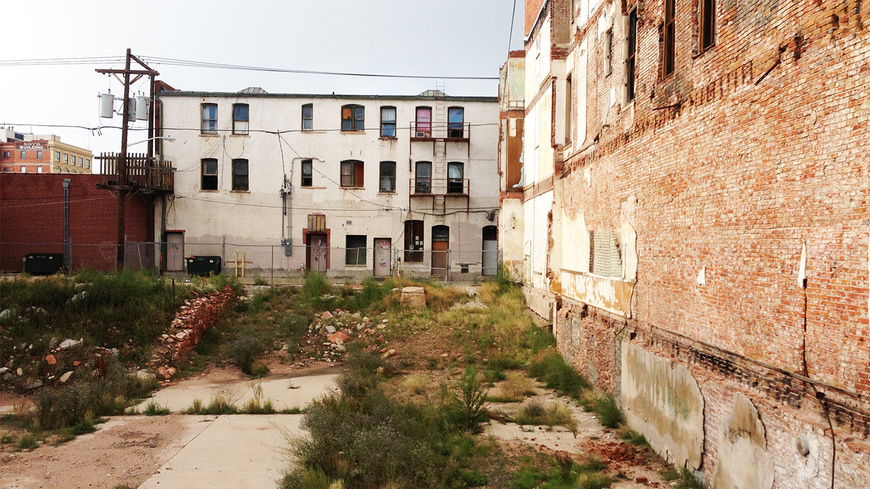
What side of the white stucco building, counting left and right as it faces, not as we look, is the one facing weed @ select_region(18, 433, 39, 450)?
front

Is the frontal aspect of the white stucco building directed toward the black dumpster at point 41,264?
no

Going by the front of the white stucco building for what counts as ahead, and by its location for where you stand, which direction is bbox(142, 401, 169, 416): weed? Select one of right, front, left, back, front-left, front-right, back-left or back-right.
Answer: front

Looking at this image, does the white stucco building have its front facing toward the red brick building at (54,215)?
no

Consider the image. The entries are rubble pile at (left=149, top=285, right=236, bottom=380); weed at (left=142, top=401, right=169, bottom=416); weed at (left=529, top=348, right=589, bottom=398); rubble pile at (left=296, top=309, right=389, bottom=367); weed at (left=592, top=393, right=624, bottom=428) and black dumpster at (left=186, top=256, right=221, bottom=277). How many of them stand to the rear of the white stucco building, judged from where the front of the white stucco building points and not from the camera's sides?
0

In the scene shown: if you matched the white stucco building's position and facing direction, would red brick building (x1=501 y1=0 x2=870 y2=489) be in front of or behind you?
in front

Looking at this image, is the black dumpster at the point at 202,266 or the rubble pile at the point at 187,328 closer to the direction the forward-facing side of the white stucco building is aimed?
the rubble pile

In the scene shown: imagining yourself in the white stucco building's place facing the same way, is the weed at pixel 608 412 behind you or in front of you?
in front

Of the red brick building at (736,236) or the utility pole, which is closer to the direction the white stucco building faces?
the red brick building

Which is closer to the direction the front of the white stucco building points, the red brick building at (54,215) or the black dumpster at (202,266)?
the black dumpster

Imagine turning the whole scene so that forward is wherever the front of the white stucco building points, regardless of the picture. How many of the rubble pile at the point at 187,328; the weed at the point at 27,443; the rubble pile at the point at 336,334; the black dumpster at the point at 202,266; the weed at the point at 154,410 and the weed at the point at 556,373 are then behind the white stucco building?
0

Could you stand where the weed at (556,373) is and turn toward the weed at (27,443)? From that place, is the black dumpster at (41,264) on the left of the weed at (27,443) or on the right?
right

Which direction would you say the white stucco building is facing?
toward the camera

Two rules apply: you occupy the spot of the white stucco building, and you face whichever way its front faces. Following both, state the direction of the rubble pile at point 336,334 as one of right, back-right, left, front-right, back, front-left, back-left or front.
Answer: front

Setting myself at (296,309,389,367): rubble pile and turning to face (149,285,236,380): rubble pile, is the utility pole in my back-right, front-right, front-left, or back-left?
front-right

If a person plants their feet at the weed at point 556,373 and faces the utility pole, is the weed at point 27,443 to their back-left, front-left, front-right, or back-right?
front-left

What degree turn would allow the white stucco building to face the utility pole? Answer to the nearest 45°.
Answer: approximately 90° to its right
